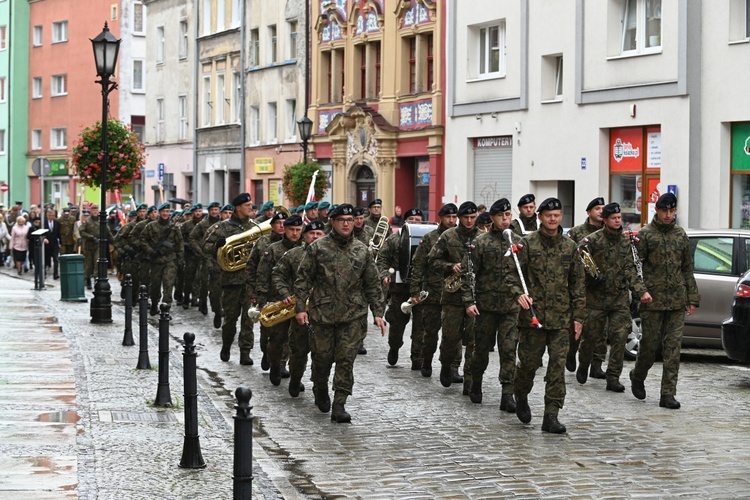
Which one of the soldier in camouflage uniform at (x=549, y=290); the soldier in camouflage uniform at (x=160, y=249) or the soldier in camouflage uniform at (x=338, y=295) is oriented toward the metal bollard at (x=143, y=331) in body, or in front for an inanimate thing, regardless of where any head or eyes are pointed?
the soldier in camouflage uniform at (x=160, y=249)

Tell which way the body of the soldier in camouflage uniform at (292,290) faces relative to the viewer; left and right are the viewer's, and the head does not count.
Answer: facing the viewer and to the right of the viewer

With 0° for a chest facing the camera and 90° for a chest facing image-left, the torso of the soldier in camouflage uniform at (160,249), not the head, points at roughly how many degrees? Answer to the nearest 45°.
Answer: approximately 0°

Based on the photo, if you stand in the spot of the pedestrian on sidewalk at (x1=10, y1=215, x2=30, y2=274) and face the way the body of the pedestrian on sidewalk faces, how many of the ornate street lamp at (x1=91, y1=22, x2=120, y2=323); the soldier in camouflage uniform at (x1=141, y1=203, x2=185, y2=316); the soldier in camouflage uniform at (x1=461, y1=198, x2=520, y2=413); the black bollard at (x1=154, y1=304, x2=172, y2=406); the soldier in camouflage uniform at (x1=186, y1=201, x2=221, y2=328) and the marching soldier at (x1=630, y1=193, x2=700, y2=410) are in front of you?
6

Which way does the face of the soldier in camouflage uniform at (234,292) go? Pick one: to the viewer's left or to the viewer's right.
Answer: to the viewer's right

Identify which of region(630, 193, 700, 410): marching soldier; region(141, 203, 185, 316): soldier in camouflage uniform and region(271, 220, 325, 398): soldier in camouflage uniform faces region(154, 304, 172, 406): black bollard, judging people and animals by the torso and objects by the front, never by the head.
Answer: region(141, 203, 185, 316): soldier in camouflage uniform

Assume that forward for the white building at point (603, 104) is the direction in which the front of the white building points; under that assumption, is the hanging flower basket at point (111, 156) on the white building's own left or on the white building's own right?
on the white building's own right

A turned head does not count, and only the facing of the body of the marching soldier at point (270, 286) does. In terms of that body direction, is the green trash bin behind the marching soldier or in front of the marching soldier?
behind

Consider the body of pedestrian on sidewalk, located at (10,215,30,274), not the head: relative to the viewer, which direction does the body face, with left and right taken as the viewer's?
facing the viewer

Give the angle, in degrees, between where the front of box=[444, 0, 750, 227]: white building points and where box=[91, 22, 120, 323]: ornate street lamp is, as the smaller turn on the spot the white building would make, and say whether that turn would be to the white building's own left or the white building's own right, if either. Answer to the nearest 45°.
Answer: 0° — it already faces it

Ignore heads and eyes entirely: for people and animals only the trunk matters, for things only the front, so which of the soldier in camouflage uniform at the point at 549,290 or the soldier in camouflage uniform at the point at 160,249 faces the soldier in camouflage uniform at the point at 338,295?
the soldier in camouflage uniform at the point at 160,249

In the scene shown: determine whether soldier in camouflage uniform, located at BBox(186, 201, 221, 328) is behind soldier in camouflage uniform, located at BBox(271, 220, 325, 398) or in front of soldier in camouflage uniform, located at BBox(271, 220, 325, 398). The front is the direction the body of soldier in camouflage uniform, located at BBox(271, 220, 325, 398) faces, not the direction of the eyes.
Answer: behind

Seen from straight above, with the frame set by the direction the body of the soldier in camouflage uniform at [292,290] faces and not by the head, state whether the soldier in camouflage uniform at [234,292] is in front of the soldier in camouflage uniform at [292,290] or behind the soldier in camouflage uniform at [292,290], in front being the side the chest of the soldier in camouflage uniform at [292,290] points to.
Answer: behind
